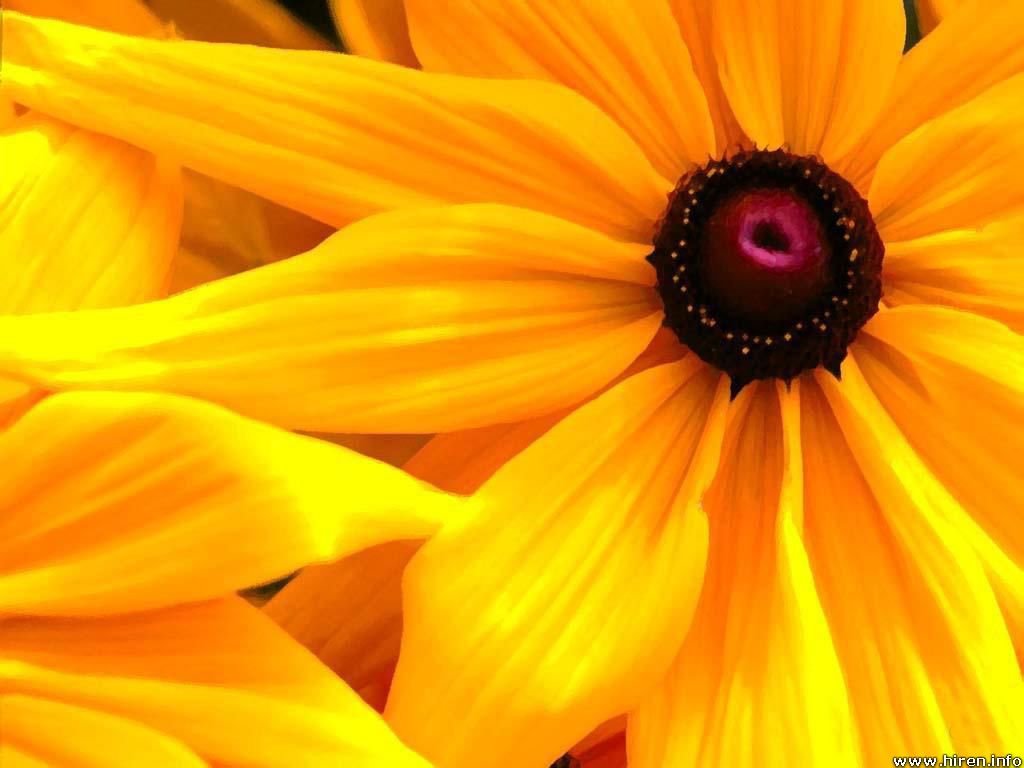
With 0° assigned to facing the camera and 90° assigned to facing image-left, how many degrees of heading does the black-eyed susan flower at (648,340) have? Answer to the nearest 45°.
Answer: approximately 0°
